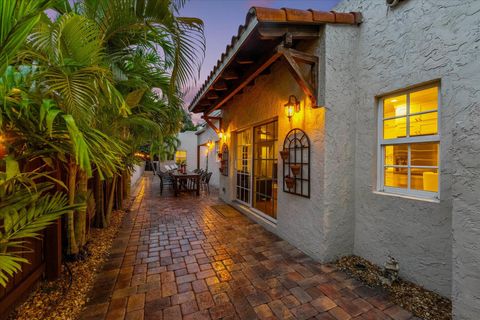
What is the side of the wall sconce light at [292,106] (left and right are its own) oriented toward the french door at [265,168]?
right

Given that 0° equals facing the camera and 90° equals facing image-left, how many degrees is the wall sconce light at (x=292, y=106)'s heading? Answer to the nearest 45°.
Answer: approximately 45°

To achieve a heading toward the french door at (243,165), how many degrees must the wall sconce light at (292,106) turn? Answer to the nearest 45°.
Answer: approximately 90° to its right

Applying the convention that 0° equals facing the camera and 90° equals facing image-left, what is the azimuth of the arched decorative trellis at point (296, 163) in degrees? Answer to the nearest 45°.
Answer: approximately 45°

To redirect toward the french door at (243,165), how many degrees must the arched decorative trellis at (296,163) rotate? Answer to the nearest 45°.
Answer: approximately 90° to its right

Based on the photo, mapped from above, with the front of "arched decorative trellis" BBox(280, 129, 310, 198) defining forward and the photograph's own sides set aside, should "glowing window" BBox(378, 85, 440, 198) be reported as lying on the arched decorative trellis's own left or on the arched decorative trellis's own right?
on the arched decorative trellis's own left

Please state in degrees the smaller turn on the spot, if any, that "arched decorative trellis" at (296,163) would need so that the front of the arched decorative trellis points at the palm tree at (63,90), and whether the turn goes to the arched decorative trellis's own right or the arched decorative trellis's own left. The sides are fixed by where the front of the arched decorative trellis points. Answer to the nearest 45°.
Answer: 0° — it already faces it
